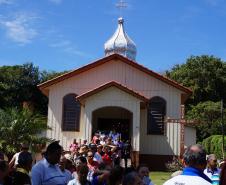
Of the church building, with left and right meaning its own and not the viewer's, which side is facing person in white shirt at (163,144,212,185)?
front

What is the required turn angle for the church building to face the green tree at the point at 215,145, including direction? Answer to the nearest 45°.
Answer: approximately 135° to its left

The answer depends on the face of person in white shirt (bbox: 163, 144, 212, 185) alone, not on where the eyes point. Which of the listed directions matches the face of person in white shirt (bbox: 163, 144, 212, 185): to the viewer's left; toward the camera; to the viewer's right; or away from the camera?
away from the camera

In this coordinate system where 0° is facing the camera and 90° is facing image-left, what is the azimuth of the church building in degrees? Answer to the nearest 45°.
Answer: approximately 0°
